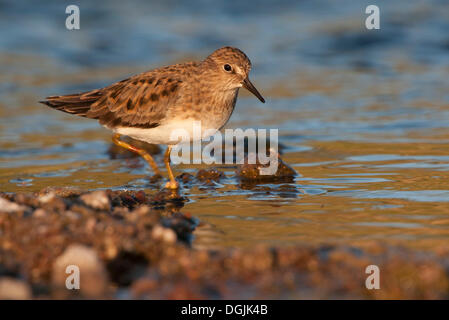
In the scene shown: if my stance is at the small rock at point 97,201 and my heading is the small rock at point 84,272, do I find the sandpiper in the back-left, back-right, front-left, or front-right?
back-left

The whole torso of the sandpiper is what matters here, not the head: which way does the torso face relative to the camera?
to the viewer's right
